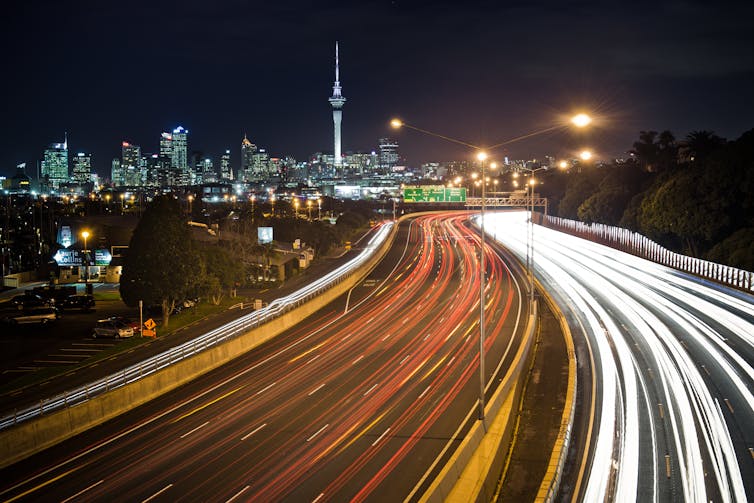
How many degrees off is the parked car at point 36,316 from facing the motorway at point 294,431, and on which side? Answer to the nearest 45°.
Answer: approximately 90° to its left

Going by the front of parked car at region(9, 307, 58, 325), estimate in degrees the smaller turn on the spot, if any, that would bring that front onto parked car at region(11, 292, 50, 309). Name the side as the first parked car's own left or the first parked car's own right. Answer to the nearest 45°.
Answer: approximately 90° to the first parked car's own right

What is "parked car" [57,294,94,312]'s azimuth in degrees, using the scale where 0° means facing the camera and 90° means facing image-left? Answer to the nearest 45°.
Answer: approximately 90°

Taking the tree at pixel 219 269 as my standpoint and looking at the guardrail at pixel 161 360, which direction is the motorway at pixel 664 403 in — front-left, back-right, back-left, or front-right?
front-left

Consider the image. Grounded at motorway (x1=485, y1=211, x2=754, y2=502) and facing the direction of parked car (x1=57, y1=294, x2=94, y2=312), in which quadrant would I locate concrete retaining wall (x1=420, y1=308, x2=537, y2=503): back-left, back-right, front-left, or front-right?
front-left

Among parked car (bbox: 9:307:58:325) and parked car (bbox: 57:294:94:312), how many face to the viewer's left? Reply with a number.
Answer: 2

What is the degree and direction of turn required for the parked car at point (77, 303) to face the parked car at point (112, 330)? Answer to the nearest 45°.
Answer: approximately 90° to its left

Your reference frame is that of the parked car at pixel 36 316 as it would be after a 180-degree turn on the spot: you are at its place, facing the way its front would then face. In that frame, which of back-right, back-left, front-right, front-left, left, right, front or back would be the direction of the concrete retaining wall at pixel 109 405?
right

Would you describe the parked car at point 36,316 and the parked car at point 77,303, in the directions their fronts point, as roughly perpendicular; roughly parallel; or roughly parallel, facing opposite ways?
roughly parallel

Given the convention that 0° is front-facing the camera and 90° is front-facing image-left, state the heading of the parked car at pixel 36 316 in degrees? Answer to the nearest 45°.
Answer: approximately 90°

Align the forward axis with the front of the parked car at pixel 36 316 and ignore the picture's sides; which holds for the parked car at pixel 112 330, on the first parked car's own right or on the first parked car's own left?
on the first parked car's own left
